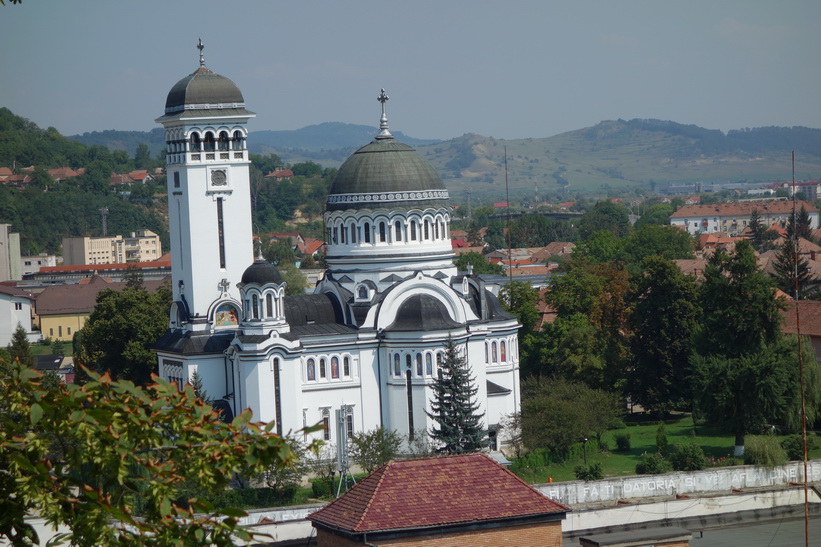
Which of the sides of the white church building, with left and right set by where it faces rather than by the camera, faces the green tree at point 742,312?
back

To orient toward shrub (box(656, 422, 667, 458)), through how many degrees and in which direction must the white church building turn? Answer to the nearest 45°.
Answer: approximately 180°

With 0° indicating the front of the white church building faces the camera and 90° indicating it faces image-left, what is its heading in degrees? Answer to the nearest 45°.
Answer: approximately 90°

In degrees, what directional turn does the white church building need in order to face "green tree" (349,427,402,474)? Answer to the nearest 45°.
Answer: approximately 135° to its left

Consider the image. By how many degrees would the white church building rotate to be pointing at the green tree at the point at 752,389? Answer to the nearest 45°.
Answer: approximately 180°

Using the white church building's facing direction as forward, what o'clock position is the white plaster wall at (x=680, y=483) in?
The white plaster wall is roughly at 7 o'clock from the white church building.

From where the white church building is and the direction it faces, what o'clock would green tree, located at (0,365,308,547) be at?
The green tree is roughly at 9 o'clock from the white church building.

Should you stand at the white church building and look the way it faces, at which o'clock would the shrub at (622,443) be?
The shrub is roughly at 6 o'clock from the white church building.

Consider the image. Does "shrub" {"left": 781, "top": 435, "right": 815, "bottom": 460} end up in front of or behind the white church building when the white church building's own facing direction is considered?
behind

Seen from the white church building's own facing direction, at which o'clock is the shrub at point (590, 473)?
The shrub is roughly at 7 o'clock from the white church building.

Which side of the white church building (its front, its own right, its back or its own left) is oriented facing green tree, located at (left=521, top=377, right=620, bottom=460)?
back

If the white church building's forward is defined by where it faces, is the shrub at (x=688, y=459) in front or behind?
behind
